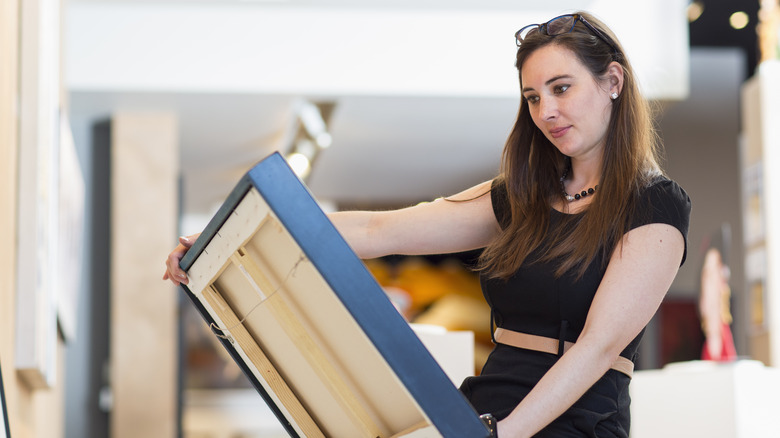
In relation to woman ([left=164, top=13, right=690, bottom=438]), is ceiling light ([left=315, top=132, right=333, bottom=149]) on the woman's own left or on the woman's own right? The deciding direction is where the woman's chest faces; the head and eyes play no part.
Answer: on the woman's own right

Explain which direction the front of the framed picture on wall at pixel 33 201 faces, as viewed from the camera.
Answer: facing to the right of the viewer

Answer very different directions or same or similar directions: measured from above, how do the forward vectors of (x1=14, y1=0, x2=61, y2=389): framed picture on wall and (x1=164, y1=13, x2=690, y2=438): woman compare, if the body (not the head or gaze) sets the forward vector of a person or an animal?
very different directions

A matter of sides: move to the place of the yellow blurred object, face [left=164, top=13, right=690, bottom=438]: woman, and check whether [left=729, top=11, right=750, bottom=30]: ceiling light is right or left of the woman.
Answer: left

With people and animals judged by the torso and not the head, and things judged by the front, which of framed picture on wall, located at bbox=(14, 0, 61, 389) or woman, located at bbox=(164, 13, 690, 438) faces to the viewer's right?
the framed picture on wall

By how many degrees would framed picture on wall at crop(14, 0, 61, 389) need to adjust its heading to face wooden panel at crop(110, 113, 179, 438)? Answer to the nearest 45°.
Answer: approximately 90° to its left

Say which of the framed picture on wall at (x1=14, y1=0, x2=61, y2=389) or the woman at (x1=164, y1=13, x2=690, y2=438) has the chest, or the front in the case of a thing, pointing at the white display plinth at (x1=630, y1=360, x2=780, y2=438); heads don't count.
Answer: the framed picture on wall

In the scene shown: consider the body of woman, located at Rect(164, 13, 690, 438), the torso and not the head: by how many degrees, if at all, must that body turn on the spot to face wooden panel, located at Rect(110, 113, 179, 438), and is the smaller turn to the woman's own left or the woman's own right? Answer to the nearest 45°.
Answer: approximately 90° to the woman's own right

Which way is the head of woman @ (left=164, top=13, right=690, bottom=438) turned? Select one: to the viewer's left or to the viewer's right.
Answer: to the viewer's left

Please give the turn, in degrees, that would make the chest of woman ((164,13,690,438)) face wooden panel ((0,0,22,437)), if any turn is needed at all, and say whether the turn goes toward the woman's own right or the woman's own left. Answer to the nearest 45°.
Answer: approximately 90° to the woman's own right

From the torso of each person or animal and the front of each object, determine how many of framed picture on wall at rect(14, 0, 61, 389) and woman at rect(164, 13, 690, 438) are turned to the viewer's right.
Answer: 1
